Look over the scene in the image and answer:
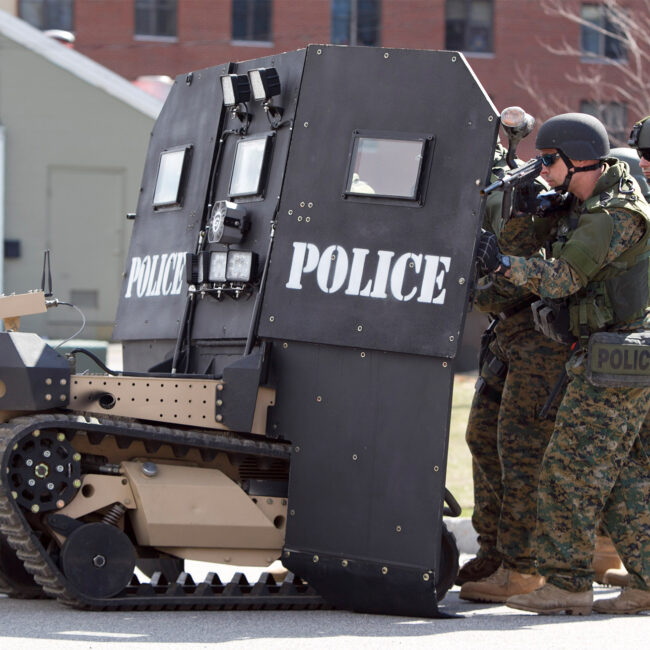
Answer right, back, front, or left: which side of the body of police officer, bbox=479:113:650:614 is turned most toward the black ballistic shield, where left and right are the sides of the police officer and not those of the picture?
front

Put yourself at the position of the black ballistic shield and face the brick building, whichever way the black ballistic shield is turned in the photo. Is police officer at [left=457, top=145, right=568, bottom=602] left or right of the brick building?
right

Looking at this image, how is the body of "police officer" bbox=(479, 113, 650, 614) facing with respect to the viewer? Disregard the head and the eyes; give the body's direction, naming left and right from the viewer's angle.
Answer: facing to the left of the viewer

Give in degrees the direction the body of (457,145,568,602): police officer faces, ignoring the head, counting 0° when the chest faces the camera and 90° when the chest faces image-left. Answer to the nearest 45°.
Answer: approximately 90°

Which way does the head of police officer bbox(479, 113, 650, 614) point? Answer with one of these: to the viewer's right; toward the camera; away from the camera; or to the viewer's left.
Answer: to the viewer's left

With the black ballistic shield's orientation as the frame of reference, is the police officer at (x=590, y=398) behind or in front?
behind

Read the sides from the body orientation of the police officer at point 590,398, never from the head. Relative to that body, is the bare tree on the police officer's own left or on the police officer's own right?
on the police officer's own right

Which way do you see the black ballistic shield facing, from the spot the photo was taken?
facing the viewer and to the left of the viewer

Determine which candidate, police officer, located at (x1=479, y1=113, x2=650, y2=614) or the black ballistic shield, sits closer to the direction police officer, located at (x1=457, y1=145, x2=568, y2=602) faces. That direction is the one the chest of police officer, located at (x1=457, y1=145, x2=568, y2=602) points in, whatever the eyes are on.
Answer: the black ballistic shield

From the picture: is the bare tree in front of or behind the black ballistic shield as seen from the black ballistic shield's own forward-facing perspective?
behind

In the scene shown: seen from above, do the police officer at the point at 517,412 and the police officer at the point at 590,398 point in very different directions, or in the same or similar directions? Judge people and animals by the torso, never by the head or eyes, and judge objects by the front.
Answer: same or similar directions
